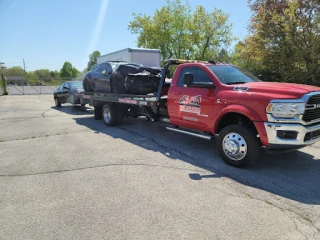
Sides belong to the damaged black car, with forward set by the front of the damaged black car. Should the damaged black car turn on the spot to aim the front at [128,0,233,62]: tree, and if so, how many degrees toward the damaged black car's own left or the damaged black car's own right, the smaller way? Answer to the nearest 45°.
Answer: approximately 135° to the damaged black car's own left

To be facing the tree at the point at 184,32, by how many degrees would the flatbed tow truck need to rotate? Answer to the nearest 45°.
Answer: approximately 135° to its left

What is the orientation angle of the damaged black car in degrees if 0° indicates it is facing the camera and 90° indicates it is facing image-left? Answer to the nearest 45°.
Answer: approximately 315°

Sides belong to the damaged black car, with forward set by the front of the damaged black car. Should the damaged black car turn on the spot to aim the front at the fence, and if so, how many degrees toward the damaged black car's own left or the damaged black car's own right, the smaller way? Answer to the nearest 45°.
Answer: approximately 180°

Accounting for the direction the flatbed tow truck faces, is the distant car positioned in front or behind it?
behind

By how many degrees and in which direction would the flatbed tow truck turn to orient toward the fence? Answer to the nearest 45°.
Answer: approximately 180°

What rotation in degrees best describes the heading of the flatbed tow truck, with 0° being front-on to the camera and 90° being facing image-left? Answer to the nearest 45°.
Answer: approximately 315°
